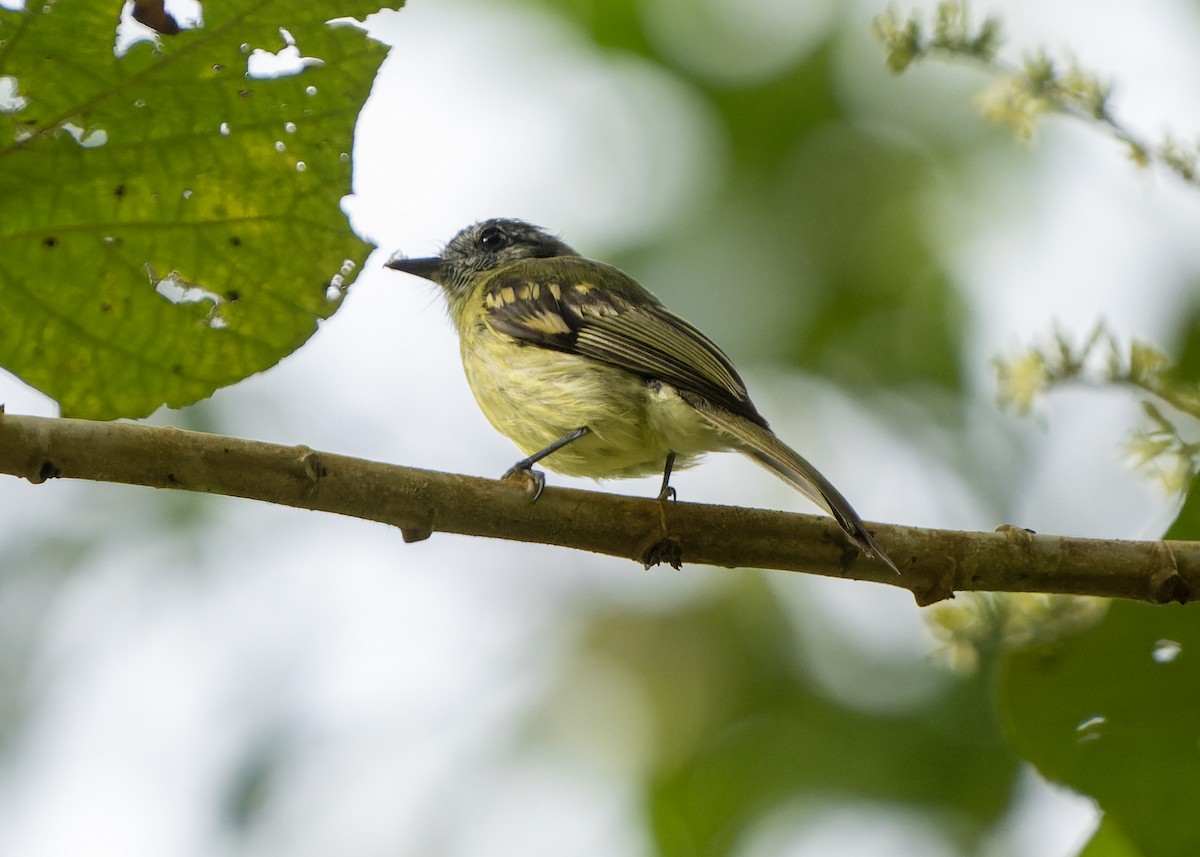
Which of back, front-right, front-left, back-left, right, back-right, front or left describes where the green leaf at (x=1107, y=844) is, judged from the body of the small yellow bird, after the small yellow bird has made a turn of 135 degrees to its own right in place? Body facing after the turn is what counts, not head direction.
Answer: right

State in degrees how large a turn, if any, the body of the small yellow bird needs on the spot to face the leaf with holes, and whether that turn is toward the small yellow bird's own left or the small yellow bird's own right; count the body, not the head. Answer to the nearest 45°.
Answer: approximately 45° to the small yellow bird's own left

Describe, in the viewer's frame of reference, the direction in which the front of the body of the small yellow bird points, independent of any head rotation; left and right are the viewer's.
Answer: facing to the left of the viewer
